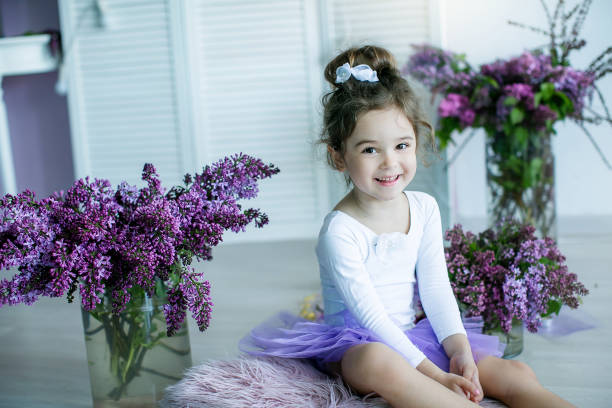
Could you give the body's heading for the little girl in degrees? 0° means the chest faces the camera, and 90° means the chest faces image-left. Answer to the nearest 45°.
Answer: approximately 315°

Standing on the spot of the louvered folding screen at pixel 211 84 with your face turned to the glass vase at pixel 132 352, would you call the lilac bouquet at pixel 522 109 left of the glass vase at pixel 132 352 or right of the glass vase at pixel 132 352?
left
